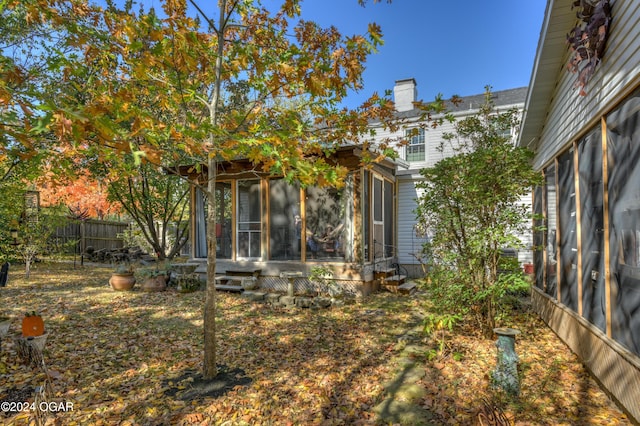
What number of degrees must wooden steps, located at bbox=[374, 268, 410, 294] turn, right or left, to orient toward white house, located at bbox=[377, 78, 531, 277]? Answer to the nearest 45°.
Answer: approximately 135° to its left

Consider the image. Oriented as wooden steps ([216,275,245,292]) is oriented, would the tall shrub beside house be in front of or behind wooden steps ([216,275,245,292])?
in front

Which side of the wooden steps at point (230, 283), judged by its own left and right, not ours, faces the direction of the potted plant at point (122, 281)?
right

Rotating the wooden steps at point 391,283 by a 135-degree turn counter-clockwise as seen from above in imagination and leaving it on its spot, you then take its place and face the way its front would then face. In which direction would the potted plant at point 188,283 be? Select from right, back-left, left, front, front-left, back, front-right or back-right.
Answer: left

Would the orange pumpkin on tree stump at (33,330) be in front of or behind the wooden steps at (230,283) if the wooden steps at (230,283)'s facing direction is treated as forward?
in front

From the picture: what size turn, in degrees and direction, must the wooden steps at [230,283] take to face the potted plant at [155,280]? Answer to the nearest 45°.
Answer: approximately 90° to its right

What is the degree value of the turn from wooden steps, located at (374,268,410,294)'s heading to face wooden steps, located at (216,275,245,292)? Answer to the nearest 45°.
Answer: approximately 135° to its right

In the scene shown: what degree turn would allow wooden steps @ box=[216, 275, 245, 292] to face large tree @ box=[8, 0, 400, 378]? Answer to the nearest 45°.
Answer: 0° — it already faces it

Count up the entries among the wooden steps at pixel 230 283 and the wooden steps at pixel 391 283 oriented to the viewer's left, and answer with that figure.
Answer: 0

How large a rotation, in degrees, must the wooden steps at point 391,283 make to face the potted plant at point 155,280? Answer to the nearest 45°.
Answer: approximately 135° to its right

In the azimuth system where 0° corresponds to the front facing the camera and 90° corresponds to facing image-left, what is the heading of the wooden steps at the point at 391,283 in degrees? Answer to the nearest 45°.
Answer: approximately 315°

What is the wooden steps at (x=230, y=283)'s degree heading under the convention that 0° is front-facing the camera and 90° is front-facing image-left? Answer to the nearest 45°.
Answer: approximately 0°
